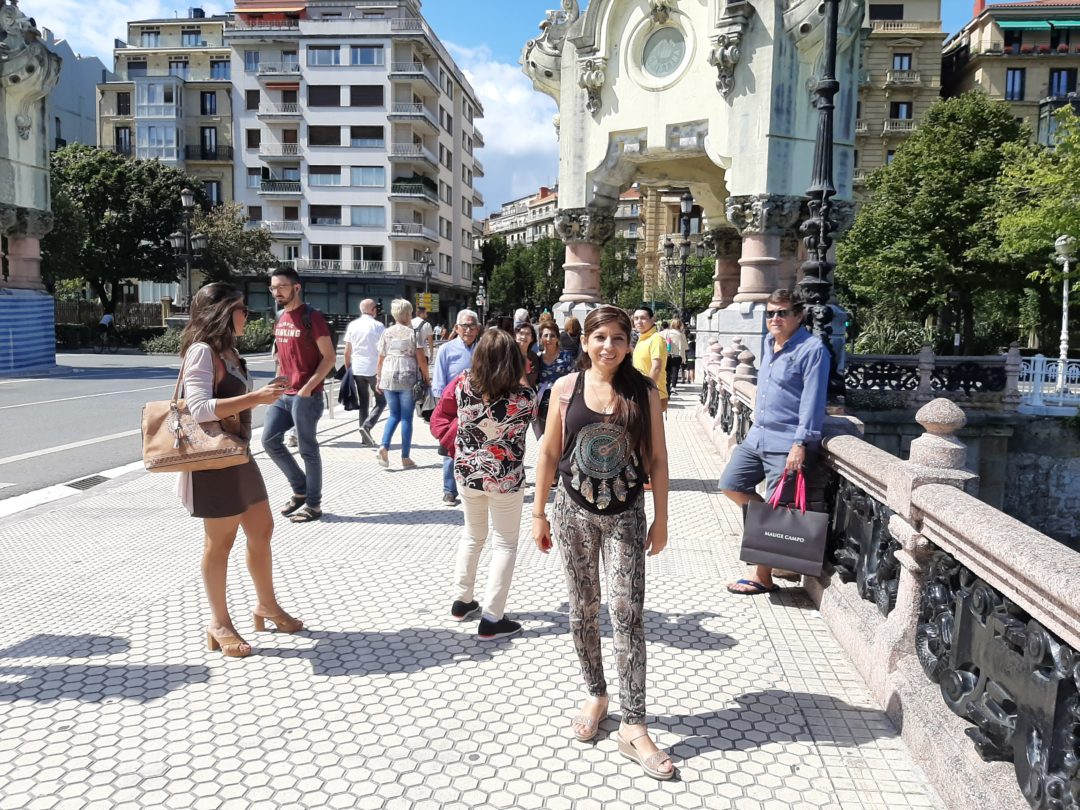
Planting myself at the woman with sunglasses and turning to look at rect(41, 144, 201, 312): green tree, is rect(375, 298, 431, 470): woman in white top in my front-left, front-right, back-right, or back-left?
front-right

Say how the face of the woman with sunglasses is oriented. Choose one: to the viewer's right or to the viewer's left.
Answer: to the viewer's right

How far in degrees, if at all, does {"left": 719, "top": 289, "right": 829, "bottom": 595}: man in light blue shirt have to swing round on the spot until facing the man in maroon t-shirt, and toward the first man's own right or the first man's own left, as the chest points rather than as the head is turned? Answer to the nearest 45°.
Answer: approximately 45° to the first man's own right

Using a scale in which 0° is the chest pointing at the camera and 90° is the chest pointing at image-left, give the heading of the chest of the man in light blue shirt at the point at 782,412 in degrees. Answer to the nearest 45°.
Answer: approximately 45°

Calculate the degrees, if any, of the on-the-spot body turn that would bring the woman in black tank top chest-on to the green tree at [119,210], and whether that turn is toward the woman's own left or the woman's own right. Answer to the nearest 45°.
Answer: approximately 135° to the woman's own right

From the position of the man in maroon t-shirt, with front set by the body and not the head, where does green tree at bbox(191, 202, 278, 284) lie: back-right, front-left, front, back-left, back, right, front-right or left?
back-right

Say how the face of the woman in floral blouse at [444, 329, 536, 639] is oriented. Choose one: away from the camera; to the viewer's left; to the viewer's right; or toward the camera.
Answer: away from the camera

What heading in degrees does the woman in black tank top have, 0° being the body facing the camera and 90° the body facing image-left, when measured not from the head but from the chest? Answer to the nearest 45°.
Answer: approximately 0°

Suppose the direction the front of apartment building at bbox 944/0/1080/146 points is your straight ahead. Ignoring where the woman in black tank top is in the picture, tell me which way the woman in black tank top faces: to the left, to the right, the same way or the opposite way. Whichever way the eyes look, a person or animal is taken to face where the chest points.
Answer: the same way

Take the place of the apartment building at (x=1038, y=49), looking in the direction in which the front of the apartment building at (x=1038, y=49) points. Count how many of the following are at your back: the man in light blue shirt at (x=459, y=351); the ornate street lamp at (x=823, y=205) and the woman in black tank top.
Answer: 0

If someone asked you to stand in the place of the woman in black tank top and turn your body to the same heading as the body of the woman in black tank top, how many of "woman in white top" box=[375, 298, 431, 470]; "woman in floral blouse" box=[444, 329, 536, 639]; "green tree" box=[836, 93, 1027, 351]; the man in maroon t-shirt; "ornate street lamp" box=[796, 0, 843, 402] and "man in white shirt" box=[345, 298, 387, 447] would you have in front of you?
0

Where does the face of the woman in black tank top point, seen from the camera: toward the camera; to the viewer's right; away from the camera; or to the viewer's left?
toward the camera

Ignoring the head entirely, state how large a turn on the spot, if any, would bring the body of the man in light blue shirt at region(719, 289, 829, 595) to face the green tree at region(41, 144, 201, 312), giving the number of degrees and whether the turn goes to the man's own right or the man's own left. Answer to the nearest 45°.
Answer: approximately 90° to the man's own right

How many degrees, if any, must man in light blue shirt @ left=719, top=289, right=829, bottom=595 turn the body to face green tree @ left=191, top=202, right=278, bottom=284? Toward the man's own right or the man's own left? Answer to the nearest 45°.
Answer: approximately 90° to the man's own right

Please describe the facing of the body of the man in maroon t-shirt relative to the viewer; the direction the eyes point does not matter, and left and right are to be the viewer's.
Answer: facing the viewer and to the left of the viewer

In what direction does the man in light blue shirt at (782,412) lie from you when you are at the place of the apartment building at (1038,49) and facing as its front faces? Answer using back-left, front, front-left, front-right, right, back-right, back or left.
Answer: front
